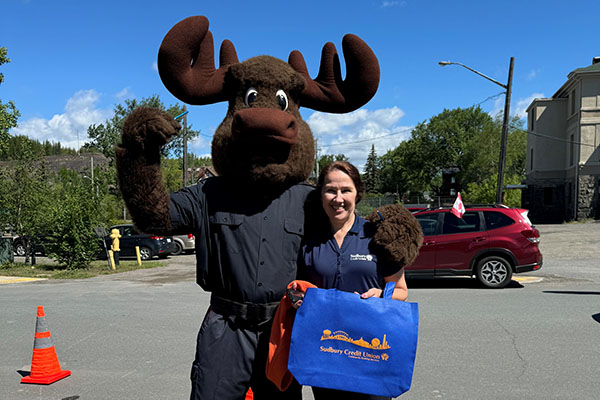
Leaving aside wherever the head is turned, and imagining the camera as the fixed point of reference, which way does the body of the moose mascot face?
toward the camera

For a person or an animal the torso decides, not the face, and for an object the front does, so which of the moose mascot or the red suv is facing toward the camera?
the moose mascot

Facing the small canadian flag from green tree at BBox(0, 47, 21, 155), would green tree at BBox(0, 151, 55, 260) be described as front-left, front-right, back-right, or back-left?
front-right

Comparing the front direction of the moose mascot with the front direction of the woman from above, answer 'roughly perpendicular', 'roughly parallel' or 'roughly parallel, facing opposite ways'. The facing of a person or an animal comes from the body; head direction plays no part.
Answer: roughly parallel

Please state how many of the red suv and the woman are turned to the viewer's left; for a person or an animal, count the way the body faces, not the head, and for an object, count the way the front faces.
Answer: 1

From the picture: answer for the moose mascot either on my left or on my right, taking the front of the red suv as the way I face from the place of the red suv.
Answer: on my left

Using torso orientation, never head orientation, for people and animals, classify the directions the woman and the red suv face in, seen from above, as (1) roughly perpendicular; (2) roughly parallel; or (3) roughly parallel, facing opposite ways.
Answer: roughly perpendicular

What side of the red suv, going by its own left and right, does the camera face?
left

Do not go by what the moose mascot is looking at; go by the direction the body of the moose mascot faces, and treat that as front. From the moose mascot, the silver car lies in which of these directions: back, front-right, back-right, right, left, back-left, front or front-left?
back

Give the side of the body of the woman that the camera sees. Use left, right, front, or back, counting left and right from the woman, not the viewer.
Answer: front

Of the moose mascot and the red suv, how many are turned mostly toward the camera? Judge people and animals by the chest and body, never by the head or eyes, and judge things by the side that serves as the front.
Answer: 1

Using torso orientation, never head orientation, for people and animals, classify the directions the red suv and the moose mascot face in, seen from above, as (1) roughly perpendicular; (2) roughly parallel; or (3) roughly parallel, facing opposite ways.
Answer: roughly perpendicular
